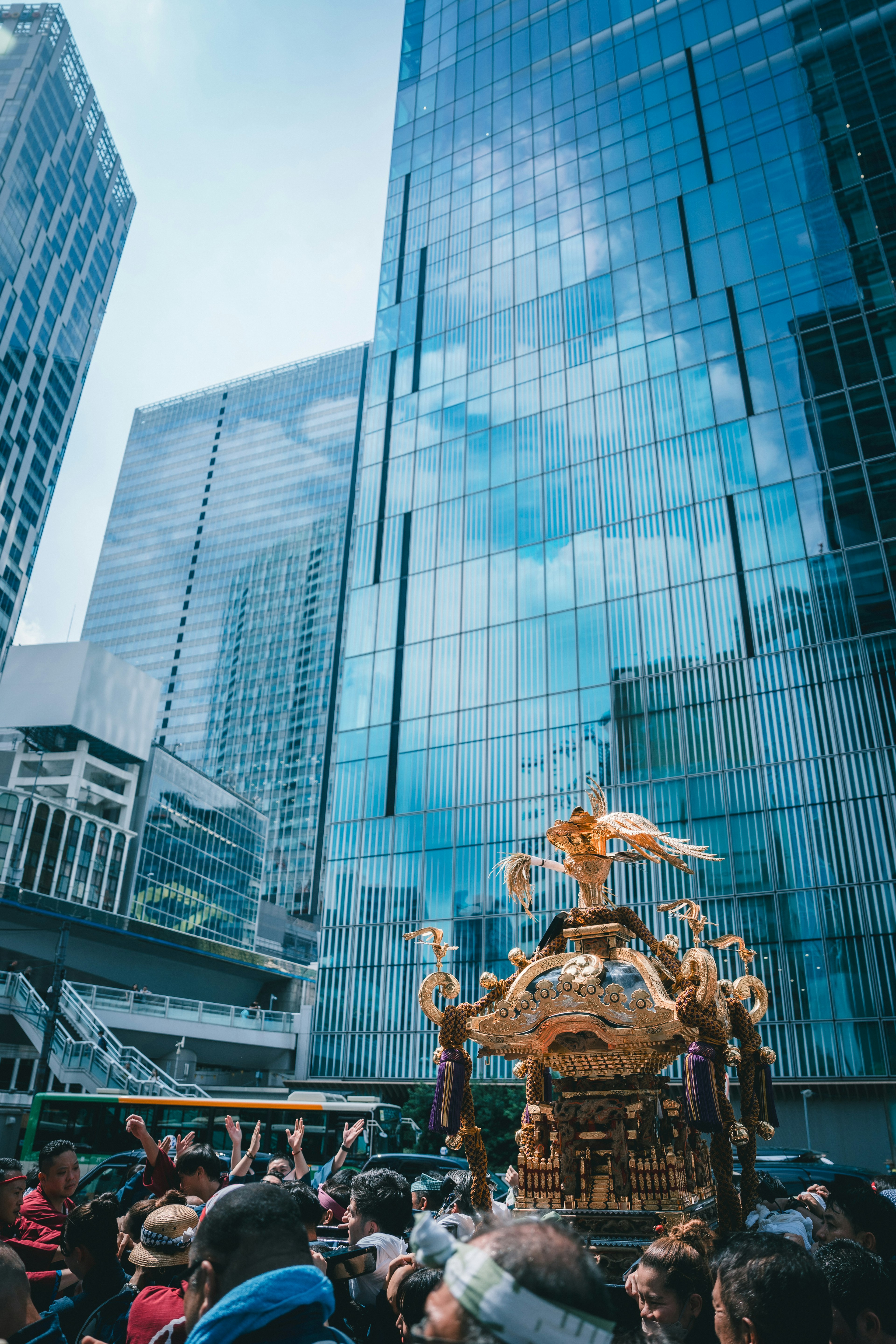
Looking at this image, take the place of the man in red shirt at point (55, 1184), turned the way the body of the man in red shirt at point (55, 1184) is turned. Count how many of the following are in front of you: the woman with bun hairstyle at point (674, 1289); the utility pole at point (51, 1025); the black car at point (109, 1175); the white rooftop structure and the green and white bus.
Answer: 1

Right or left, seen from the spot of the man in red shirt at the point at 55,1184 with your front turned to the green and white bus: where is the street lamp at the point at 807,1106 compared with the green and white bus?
right

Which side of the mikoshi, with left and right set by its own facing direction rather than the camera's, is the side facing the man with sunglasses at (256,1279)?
front

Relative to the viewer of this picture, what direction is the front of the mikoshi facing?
facing the viewer

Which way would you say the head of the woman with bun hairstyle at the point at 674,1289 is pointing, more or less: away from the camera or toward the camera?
toward the camera

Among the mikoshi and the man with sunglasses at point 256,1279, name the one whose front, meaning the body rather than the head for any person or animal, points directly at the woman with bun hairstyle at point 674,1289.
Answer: the mikoshi

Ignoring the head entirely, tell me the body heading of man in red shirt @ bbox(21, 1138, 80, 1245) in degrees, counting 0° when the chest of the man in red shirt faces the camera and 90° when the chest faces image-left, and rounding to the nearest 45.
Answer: approximately 315°

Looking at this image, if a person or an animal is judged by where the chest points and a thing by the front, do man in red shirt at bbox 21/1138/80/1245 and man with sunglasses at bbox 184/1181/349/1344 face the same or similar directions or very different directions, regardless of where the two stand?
very different directions

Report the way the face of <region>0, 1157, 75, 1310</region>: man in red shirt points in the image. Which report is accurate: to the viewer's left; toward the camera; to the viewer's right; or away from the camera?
to the viewer's right

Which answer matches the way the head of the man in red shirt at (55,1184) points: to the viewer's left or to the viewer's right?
to the viewer's right

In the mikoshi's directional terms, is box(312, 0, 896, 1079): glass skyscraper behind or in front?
behind
